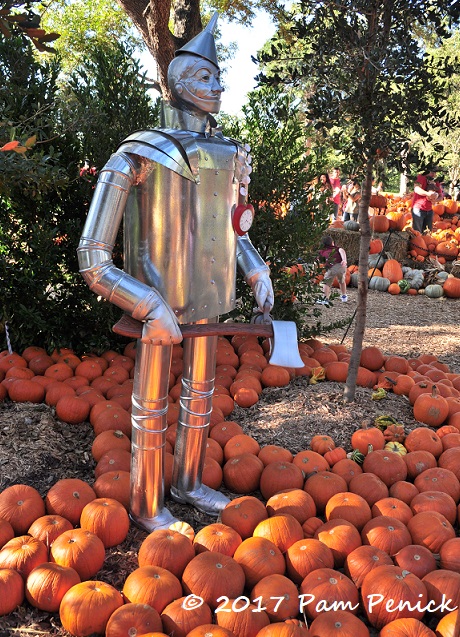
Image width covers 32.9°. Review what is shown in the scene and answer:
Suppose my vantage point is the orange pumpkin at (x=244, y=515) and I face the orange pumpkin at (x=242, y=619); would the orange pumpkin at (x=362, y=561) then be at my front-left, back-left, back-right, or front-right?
front-left

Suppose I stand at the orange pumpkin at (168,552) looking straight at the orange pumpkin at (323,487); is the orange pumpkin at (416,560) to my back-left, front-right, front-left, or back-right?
front-right

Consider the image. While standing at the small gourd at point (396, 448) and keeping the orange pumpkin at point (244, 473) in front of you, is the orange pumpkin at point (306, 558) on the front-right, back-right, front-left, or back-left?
front-left

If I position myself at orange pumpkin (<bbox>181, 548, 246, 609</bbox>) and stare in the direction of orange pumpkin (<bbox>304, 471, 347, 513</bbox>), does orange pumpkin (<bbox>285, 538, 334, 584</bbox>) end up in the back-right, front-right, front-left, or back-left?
front-right

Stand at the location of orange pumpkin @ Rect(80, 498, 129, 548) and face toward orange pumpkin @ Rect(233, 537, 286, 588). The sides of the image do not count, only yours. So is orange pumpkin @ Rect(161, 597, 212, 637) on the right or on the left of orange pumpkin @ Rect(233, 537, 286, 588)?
right

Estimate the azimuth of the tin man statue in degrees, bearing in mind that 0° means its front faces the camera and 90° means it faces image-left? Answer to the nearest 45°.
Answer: approximately 315°

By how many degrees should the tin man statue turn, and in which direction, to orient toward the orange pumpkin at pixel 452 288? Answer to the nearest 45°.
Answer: approximately 90° to its left
